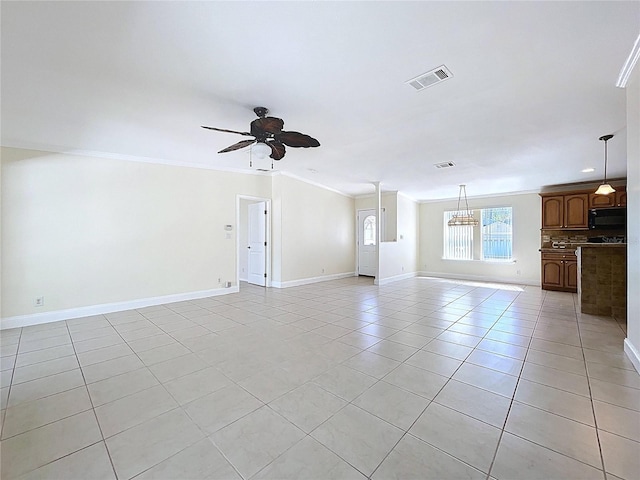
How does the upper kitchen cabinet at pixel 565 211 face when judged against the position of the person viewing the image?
facing the viewer

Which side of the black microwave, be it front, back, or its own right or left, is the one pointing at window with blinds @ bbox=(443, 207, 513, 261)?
right

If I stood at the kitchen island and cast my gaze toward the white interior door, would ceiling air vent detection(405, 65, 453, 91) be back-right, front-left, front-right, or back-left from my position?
front-left

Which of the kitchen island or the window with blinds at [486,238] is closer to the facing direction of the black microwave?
the kitchen island

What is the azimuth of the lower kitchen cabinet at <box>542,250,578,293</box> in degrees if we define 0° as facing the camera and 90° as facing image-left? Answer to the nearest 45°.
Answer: approximately 0°

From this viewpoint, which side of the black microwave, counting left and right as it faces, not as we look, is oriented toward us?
front

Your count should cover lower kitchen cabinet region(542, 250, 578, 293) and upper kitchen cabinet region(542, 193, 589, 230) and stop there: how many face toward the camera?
2

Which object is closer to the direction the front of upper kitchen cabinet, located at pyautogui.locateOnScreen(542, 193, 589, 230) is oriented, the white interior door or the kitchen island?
the kitchen island

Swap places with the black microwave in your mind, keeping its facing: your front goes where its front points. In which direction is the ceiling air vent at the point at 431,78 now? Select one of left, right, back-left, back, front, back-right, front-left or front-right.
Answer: front

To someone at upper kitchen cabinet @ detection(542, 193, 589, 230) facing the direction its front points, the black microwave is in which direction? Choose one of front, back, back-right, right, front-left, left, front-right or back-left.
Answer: left

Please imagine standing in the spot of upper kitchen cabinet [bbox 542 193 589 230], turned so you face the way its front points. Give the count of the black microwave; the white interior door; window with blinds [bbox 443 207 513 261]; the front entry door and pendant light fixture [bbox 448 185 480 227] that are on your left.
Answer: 1

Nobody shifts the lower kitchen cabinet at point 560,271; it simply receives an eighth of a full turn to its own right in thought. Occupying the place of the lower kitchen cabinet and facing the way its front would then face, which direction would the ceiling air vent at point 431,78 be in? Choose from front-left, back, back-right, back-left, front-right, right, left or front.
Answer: front-left

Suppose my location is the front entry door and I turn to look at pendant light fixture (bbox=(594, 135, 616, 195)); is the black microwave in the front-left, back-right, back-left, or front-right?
front-left

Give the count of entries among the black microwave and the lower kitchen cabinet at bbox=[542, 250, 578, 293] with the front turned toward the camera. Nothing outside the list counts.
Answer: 2

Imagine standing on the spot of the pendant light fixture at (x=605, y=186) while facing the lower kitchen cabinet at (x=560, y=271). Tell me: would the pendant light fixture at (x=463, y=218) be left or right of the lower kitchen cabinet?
left
